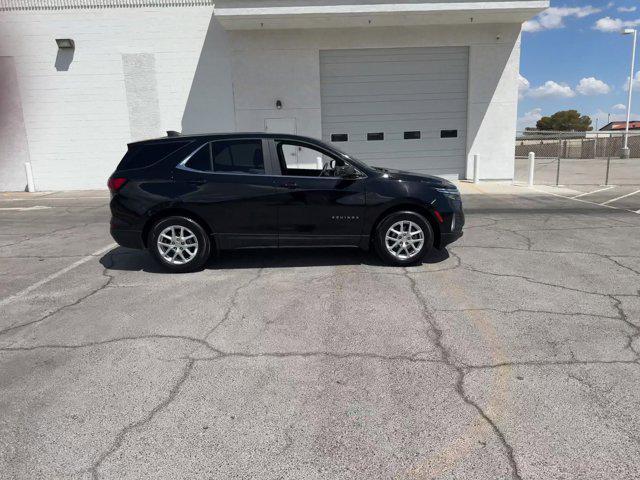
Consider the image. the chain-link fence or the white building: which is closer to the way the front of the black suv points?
the chain-link fence

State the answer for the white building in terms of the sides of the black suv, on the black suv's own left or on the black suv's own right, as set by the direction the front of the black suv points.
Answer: on the black suv's own left

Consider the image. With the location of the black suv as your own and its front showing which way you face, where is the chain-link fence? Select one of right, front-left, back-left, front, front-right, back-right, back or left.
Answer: front-left

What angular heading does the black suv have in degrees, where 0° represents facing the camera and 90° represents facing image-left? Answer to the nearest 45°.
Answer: approximately 270°
